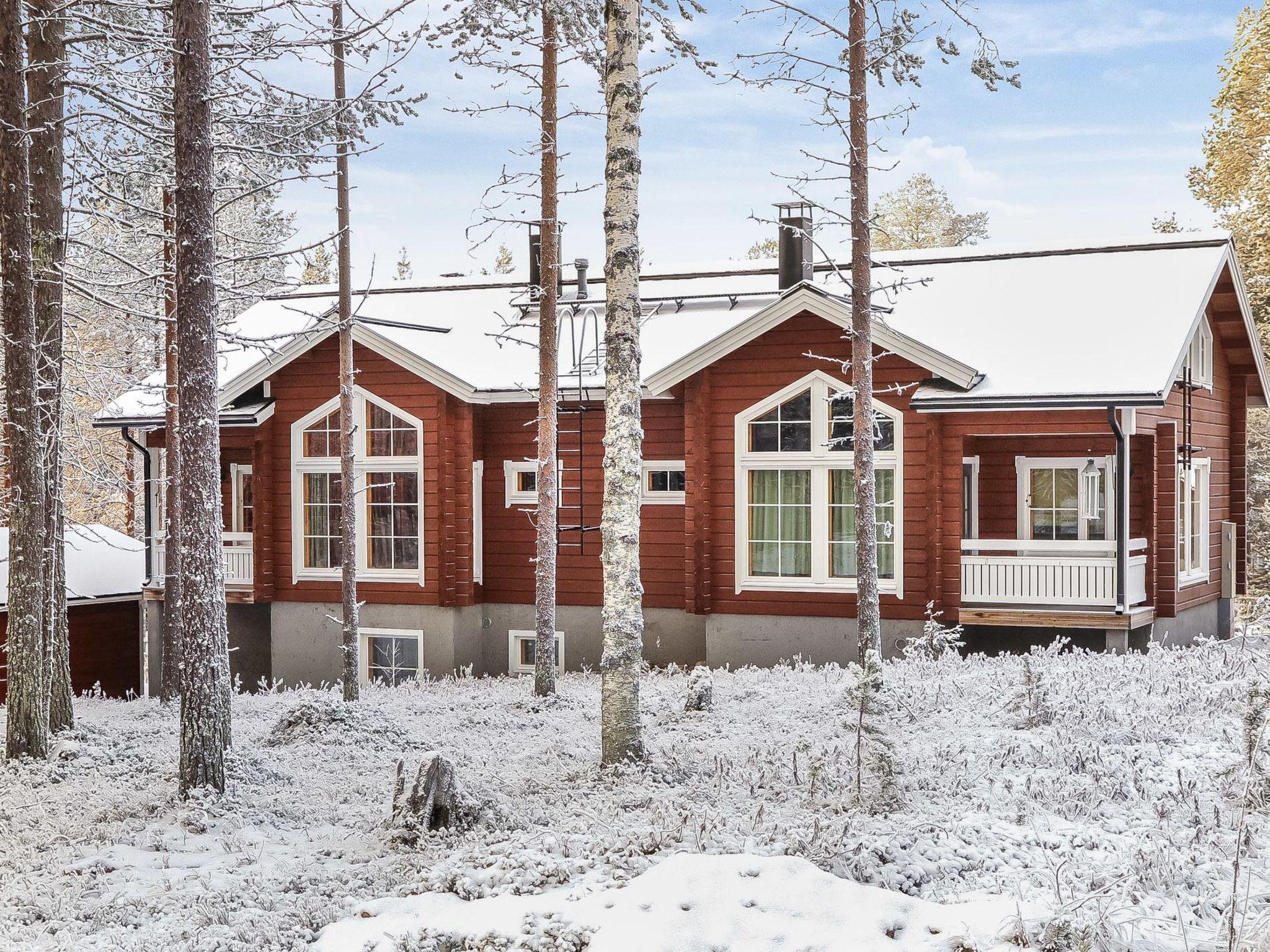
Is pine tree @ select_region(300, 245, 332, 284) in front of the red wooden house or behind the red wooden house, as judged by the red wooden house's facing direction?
behind

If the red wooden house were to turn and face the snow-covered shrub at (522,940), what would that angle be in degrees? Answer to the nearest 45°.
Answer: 0° — it already faces it

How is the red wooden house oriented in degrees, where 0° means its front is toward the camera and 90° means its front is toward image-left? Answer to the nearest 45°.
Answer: approximately 0°

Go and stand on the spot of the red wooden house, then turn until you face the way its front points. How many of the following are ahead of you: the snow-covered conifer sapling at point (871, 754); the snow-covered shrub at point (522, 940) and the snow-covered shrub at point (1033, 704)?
3

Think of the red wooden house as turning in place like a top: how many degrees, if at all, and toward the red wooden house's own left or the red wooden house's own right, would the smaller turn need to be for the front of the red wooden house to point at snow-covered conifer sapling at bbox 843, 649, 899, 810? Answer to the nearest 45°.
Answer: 0° — it already faces it

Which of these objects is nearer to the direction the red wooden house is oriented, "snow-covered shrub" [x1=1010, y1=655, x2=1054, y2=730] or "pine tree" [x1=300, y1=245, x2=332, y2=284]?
the snow-covered shrub
